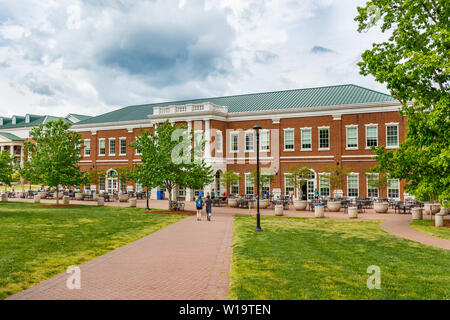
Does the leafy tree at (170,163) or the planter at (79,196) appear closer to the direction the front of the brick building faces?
the leafy tree

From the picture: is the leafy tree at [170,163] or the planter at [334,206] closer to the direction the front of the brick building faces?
the leafy tree

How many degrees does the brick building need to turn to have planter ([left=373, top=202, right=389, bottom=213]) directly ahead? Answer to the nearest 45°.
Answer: approximately 45° to its left

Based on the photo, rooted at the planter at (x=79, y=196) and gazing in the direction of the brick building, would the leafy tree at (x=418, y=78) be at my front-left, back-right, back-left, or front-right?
front-right

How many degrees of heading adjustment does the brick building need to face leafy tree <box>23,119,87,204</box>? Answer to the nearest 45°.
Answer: approximately 45° to its right

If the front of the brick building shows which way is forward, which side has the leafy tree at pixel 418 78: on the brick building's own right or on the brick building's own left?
on the brick building's own left

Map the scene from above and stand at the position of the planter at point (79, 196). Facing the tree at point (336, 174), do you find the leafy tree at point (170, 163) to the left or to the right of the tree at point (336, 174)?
right

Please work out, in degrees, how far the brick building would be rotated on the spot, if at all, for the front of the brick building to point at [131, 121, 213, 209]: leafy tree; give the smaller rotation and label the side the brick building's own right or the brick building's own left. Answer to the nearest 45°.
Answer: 0° — it already faces it

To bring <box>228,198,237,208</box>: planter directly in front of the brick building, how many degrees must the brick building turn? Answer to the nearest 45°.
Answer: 0° — it already faces it

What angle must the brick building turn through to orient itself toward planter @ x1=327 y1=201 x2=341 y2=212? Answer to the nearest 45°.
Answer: approximately 45° to its left

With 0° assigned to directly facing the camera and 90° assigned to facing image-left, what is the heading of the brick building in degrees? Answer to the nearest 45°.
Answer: approximately 45°
